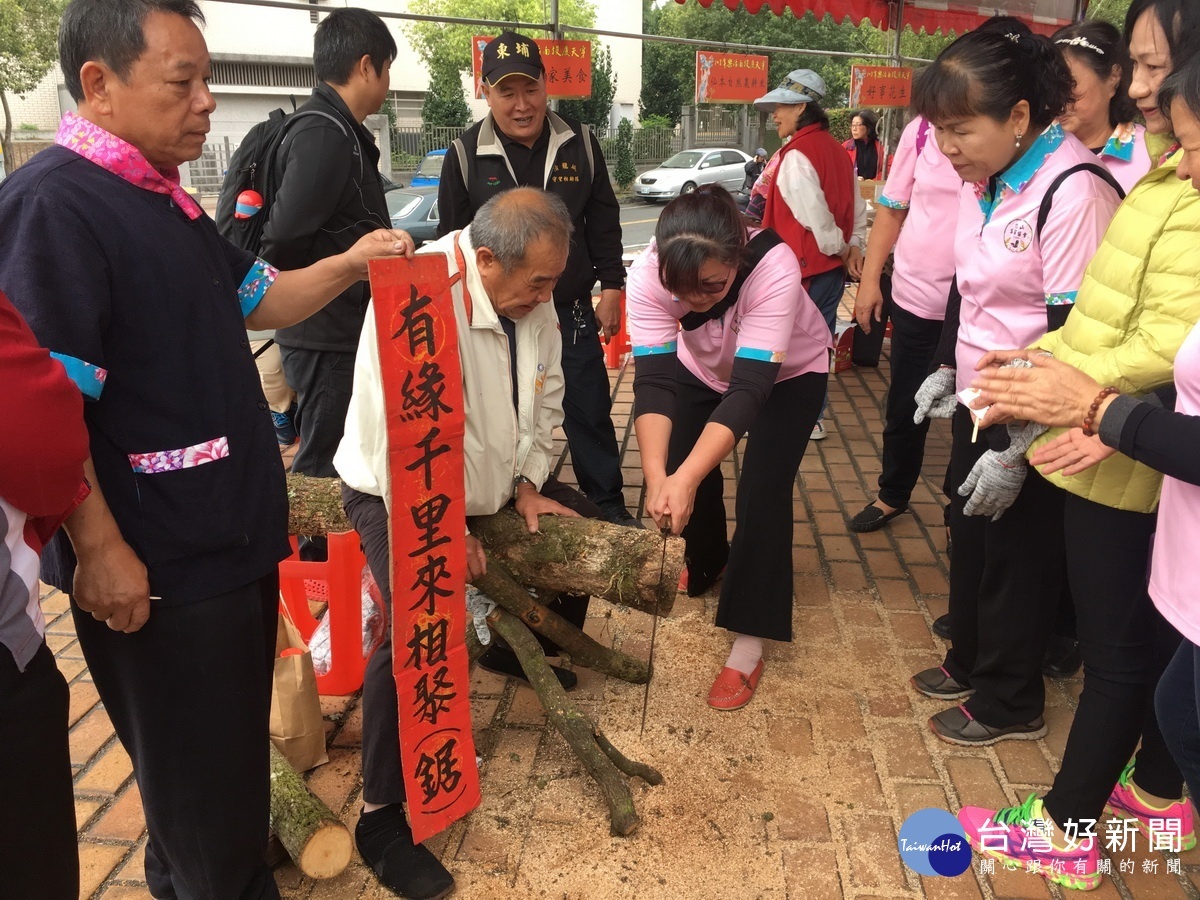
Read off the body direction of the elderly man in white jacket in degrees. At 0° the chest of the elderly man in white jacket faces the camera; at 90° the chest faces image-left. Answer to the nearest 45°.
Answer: approximately 315°

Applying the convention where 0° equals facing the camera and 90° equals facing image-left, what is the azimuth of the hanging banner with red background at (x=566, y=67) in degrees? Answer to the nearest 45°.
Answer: approximately 0°

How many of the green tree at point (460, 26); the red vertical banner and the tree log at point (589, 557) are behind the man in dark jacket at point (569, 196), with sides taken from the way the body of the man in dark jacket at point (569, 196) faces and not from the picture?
1

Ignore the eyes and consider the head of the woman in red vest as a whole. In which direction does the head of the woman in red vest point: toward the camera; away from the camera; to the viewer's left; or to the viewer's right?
to the viewer's left

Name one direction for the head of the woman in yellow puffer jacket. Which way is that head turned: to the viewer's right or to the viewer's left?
to the viewer's left

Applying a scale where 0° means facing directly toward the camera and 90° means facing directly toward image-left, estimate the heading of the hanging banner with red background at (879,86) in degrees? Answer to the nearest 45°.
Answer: approximately 0°

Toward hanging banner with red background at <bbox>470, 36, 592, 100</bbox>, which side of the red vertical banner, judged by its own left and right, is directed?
back

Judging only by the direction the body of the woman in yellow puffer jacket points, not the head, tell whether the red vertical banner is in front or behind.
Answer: in front

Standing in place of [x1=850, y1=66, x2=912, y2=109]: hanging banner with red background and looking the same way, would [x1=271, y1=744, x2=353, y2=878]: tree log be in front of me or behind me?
in front

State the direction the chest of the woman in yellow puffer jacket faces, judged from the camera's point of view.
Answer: to the viewer's left

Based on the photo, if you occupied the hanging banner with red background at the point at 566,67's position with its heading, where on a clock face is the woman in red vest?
The woman in red vest is roughly at 10 o'clock from the hanging banner with red background.

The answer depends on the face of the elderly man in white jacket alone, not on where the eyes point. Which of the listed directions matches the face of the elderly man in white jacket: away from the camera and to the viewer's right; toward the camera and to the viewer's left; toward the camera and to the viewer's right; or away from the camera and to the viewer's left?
toward the camera and to the viewer's right
